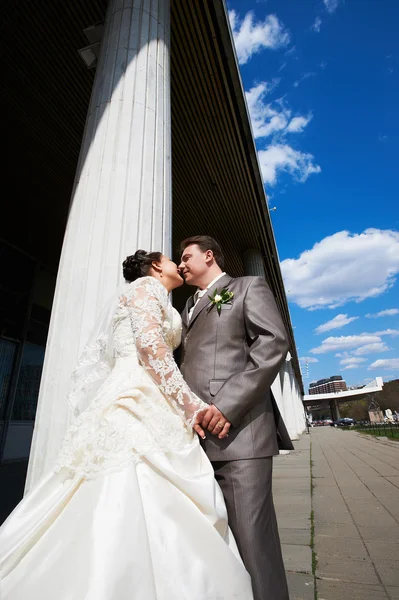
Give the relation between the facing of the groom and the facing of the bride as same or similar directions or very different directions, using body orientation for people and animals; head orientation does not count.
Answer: very different directions

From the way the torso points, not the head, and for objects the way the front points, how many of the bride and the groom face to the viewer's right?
1

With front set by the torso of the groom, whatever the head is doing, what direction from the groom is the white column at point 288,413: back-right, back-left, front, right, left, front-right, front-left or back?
back-right

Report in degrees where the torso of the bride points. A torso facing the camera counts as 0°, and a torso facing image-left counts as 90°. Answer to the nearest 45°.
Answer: approximately 270°

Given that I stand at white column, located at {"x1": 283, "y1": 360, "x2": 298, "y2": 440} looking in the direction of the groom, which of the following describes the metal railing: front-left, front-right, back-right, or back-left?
back-left

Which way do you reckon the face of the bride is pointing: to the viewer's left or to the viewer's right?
to the viewer's right

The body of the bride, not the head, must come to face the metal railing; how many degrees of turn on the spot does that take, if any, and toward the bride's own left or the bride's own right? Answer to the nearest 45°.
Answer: approximately 45° to the bride's own left

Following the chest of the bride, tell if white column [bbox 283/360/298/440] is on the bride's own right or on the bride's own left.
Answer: on the bride's own left

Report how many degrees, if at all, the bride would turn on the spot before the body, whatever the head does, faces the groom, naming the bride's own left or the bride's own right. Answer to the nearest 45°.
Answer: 0° — they already face them

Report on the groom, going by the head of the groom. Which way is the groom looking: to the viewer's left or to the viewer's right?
to the viewer's left

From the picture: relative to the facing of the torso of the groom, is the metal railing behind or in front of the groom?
behind
